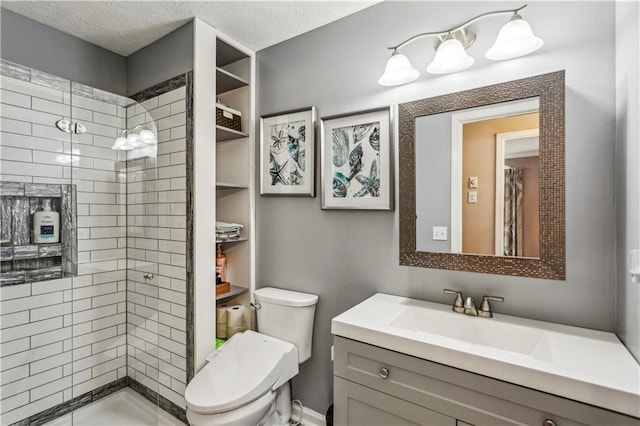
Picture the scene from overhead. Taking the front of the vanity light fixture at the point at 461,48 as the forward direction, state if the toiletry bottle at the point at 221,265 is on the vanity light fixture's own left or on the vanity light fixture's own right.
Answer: on the vanity light fixture's own right

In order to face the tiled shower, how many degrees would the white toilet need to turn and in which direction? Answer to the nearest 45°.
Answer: approximately 90° to its right

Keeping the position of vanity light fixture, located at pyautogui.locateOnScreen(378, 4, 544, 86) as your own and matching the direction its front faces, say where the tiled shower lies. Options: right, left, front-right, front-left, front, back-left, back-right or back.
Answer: front-right

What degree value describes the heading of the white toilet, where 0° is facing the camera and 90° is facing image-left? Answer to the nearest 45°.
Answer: approximately 45°

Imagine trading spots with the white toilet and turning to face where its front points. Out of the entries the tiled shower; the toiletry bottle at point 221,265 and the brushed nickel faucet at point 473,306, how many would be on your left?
1

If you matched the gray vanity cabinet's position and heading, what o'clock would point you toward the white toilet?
The white toilet is roughly at 2 o'clock from the gray vanity cabinet.

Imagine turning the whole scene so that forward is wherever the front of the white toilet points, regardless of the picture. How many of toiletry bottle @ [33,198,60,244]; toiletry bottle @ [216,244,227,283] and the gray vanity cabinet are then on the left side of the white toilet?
1

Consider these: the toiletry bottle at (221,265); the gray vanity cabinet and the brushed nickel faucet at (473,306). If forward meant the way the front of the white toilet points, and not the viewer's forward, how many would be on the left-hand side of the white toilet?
2

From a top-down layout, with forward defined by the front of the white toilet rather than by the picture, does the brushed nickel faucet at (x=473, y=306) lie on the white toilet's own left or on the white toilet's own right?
on the white toilet's own left

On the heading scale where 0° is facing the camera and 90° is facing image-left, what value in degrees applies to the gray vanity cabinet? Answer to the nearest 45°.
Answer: approximately 45°

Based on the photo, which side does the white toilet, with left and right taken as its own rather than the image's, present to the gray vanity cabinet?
left
